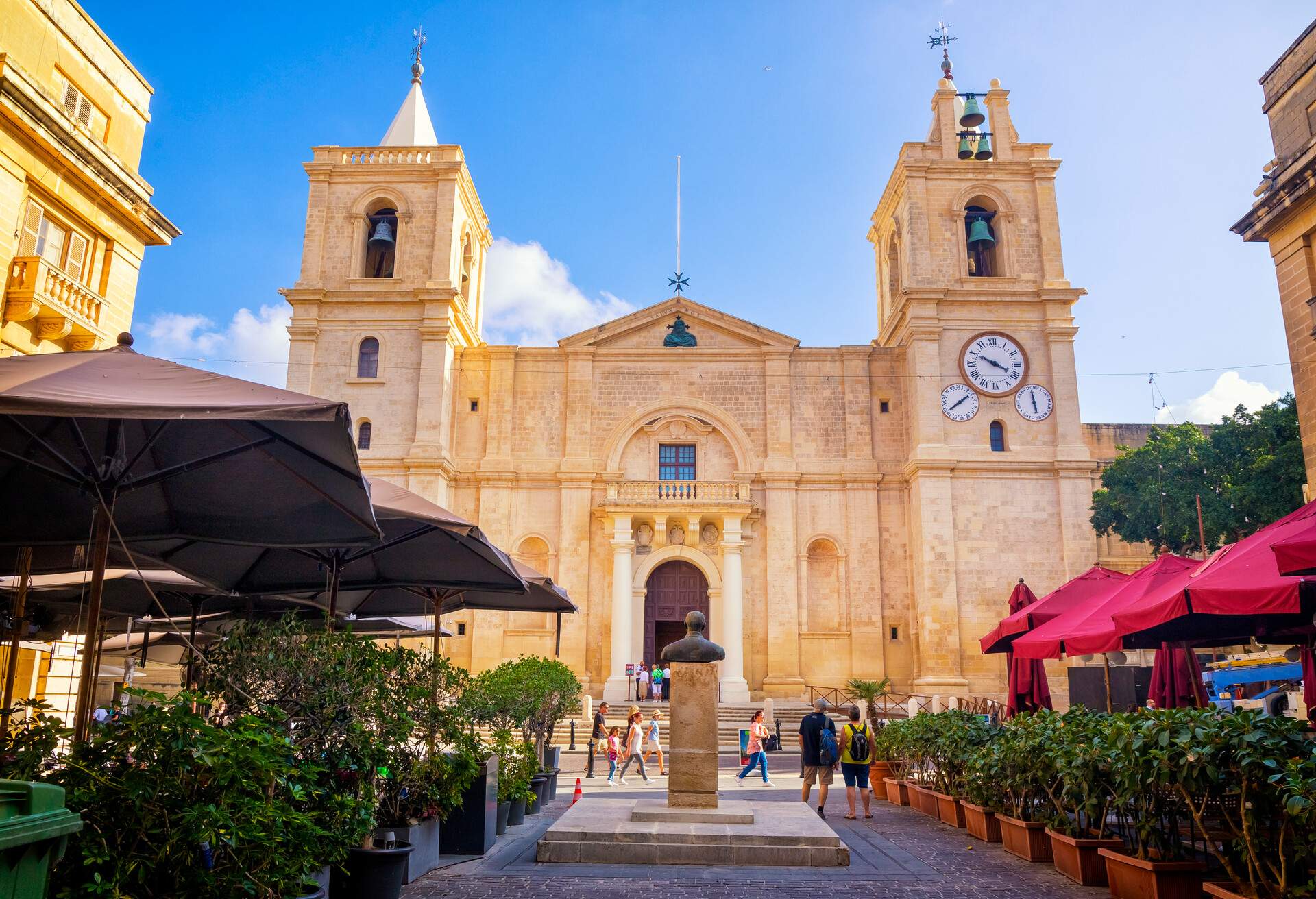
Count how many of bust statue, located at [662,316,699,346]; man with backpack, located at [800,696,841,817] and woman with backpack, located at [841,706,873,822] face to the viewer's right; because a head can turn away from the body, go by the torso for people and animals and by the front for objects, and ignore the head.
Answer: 0

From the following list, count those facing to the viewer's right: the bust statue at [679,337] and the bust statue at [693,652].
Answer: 0

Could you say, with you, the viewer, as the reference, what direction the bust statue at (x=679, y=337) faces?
facing the viewer

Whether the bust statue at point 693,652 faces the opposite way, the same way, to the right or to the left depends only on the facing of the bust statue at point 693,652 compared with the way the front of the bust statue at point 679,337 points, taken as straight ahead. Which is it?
the opposite way

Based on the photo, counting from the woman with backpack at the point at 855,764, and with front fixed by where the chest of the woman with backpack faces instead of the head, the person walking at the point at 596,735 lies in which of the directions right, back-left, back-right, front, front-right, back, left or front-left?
front-left

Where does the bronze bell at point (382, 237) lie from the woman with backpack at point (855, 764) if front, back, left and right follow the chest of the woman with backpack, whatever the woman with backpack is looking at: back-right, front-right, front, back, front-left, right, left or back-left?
front-left

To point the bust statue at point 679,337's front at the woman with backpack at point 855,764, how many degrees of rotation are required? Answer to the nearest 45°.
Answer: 0° — it already faces them

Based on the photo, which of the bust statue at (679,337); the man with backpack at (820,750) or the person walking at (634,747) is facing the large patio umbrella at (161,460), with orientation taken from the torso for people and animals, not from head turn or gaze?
the bust statue

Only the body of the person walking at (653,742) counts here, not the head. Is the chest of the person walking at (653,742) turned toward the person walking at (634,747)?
no

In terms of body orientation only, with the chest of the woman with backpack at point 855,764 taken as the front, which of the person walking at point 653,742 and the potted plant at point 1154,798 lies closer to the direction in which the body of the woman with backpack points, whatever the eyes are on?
the person walking

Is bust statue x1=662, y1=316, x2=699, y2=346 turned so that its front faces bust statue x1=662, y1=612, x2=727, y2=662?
yes

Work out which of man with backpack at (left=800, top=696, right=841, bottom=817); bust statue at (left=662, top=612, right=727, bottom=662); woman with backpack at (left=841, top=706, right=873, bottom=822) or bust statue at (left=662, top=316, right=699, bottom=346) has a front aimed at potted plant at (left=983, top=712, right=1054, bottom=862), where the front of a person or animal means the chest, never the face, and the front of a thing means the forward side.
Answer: bust statue at (left=662, top=316, right=699, bottom=346)

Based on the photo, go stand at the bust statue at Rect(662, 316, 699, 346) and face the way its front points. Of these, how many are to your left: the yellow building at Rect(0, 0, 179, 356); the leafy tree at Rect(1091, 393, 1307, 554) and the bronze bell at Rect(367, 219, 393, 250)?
1

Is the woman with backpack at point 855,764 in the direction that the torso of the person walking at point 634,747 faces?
no

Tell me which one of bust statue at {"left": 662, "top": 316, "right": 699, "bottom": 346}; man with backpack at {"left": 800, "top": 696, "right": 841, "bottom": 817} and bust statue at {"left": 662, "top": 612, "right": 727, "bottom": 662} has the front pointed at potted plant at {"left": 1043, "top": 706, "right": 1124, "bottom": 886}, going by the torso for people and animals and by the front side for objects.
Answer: bust statue at {"left": 662, "top": 316, "right": 699, "bottom": 346}

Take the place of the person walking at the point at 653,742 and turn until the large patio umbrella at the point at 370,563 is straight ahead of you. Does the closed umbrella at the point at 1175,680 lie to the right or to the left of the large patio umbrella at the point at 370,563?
left
